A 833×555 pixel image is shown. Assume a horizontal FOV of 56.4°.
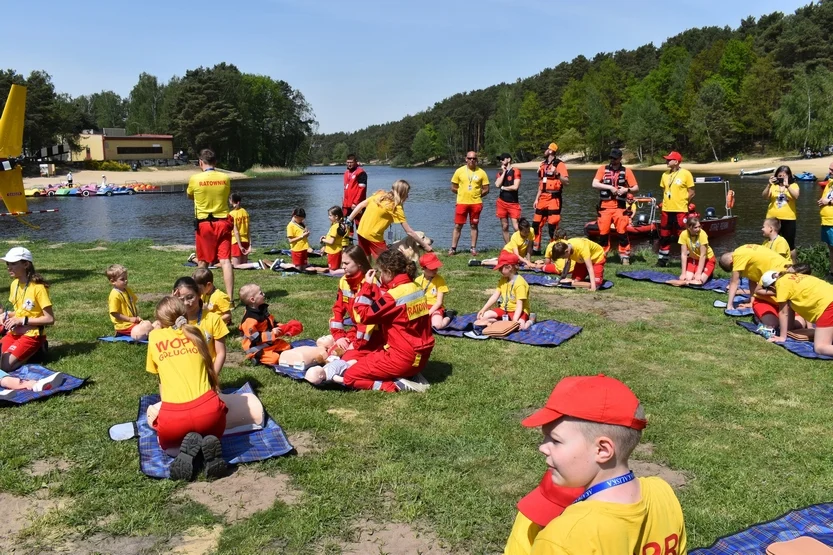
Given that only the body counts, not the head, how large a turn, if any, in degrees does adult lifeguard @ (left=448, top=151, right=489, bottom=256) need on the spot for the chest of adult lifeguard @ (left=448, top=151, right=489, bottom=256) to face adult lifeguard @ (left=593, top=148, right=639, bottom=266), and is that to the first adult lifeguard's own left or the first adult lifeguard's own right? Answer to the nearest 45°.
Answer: approximately 90° to the first adult lifeguard's own left

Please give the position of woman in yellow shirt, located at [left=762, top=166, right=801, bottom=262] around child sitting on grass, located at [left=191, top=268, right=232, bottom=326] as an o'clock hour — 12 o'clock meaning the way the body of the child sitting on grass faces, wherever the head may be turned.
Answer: The woman in yellow shirt is roughly at 7 o'clock from the child sitting on grass.

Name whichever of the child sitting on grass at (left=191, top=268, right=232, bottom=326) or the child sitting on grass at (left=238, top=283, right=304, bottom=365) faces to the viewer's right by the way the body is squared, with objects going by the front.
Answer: the child sitting on grass at (left=238, top=283, right=304, bottom=365)

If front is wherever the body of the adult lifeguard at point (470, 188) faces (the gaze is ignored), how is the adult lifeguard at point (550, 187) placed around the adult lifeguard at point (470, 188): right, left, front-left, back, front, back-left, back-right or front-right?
left

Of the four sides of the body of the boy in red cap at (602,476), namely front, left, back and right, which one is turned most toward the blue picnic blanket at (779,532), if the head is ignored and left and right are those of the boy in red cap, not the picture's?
right

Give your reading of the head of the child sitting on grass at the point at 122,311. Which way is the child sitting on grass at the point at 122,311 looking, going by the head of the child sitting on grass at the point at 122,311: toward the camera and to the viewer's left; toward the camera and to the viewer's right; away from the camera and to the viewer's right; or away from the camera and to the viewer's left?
toward the camera and to the viewer's right

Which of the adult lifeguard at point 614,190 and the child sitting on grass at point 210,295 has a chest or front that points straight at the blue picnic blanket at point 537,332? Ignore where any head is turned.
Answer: the adult lifeguard

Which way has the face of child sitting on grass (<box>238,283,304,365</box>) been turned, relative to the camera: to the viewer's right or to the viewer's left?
to the viewer's right

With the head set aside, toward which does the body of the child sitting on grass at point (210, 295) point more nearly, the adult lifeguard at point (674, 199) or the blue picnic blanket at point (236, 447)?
the blue picnic blanket

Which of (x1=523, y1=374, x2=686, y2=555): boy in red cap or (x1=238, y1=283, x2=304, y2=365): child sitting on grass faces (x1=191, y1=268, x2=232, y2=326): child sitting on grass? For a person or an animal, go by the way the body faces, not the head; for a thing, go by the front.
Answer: the boy in red cap

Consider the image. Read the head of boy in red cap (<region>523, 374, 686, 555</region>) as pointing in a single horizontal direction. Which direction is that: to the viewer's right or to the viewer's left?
to the viewer's left

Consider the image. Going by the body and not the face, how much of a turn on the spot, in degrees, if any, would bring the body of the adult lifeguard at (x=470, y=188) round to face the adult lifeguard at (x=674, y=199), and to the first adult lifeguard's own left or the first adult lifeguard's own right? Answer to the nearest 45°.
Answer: approximately 90° to the first adult lifeguard's own left

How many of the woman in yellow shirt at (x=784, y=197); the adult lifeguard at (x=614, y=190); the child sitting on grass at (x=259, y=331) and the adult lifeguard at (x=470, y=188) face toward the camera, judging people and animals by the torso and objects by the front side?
3

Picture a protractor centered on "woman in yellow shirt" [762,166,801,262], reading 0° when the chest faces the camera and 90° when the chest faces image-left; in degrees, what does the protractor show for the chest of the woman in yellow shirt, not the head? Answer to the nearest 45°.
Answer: approximately 0°

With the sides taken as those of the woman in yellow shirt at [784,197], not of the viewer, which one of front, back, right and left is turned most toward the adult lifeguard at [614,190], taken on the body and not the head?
right

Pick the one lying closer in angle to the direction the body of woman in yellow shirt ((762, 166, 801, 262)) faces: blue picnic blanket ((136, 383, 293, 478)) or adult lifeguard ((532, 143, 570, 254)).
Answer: the blue picnic blanket

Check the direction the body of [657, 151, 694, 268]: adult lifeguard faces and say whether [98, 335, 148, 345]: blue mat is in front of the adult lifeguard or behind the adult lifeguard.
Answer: in front

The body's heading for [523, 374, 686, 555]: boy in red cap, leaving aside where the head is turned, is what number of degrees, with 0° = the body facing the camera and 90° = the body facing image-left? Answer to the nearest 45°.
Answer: approximately 135°
